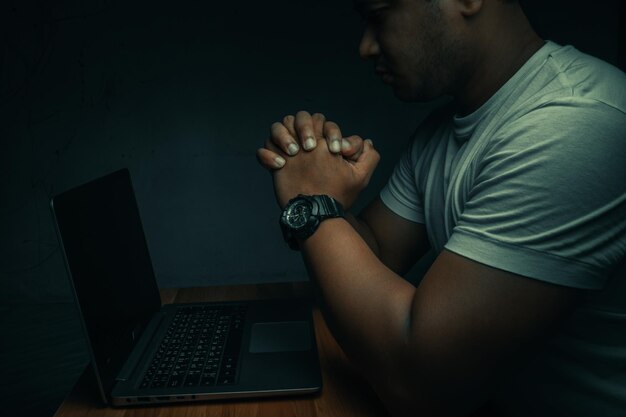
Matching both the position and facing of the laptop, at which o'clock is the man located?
The man is roughly at 1 o'clock from the laptop.

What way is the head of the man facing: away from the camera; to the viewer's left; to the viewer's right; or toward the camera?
to the viewer's left

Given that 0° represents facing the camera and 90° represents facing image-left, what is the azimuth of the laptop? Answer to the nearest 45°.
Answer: approximately 270°
